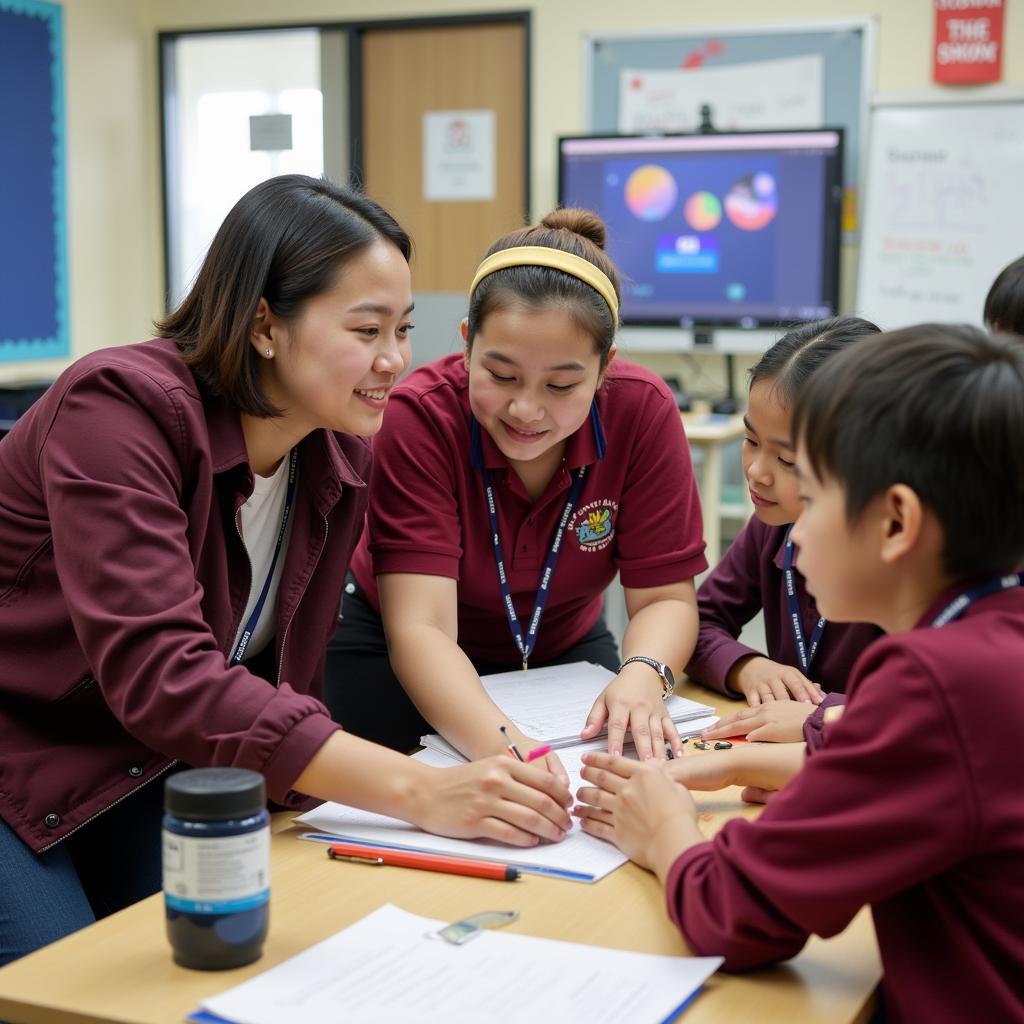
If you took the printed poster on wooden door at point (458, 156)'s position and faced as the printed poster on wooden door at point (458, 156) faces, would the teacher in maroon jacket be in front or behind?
in front

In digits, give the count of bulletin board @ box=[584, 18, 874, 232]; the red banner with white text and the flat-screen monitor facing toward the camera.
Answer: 3

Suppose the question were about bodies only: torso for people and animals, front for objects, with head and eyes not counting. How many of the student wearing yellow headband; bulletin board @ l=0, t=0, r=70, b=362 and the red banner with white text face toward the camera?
3

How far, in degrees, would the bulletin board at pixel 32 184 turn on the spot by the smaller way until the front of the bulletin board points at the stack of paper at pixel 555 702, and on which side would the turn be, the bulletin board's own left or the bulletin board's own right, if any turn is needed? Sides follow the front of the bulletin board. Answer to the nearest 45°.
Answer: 0° — it already faces it

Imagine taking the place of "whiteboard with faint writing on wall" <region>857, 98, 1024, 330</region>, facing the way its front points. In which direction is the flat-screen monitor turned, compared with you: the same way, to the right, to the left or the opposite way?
the same way

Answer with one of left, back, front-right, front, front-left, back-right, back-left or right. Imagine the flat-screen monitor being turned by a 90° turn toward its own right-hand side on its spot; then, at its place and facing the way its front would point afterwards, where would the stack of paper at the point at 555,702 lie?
left

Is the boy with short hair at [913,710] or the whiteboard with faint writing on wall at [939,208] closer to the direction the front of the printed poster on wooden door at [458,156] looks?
the boy with short hair

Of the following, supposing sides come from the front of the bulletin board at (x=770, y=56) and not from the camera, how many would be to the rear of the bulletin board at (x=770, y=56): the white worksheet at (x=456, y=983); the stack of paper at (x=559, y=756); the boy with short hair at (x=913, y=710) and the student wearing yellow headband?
0

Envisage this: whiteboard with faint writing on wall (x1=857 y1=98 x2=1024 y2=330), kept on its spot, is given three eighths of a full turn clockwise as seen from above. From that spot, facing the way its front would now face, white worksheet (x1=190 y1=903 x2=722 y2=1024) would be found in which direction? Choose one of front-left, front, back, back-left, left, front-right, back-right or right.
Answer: back-left

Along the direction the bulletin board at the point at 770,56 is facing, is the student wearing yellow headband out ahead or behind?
ahead

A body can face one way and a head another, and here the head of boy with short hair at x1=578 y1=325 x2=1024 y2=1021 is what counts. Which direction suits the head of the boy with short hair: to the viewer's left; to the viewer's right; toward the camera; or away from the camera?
to the viewer's left

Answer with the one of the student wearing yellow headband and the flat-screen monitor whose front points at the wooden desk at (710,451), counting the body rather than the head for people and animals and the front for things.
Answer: the flat-screen monitor

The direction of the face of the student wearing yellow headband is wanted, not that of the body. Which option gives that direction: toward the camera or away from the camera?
toward the camera

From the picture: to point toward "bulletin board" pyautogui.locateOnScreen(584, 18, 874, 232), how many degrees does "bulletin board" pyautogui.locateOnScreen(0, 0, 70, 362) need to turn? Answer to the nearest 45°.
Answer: approximately 90° to its left

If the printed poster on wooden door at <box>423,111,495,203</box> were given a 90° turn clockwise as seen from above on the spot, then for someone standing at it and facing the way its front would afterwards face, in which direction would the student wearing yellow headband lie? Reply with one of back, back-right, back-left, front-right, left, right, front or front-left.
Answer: left

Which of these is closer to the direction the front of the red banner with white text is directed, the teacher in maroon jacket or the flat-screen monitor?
the teacher in maroon jacket

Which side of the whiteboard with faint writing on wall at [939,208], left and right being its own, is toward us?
front

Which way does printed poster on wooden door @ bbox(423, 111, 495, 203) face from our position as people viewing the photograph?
facing the viewer
